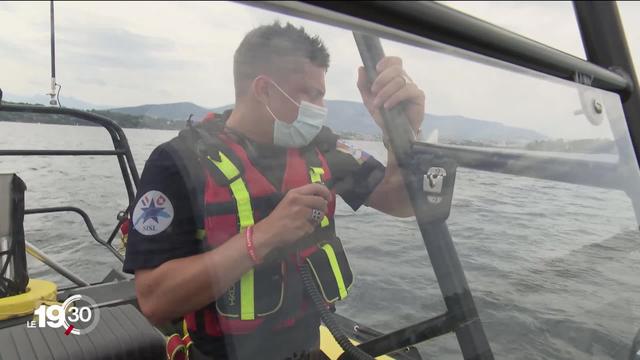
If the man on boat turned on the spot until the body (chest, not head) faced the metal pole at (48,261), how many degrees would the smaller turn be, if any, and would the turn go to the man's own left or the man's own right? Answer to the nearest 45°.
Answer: approximately 180°

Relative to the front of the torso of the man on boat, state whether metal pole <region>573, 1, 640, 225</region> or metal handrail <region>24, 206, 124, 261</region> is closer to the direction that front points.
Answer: the metal pole

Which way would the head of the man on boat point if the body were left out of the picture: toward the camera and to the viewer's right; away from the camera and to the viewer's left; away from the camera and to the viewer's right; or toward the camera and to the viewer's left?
toward the camera and to the viewer's right

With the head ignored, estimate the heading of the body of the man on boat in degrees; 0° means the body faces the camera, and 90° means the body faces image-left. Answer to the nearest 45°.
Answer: approximately 315°

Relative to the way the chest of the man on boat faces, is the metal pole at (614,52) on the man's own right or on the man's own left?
on the man's own left

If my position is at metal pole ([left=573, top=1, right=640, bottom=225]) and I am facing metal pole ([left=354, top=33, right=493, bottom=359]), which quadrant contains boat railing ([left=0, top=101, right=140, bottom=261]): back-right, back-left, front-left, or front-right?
front-right
